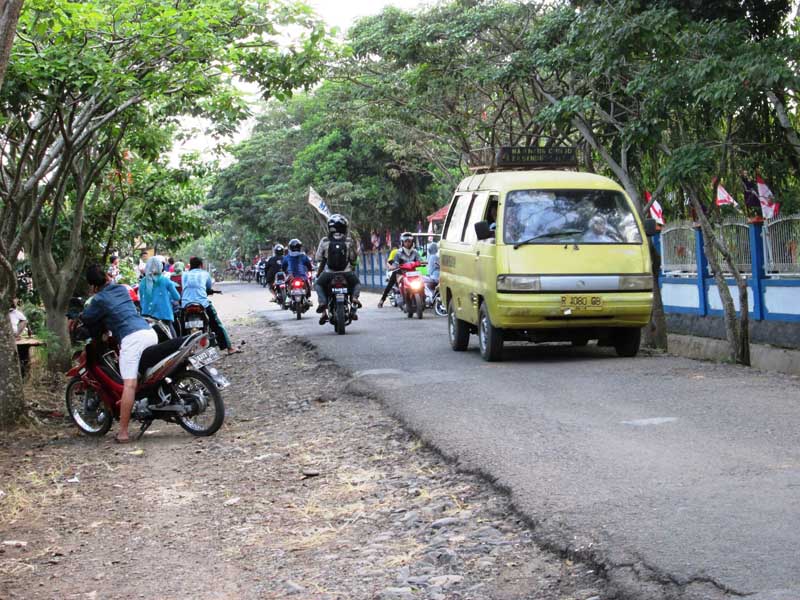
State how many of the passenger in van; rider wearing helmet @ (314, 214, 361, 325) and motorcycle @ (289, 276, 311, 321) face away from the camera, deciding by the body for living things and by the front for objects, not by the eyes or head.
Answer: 2

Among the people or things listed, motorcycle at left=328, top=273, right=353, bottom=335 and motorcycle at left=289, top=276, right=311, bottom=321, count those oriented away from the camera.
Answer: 2

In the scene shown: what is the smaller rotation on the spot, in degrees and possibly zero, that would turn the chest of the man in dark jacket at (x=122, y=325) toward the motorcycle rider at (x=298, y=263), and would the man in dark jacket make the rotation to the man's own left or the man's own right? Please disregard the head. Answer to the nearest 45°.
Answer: approximately 45° to the man's own right

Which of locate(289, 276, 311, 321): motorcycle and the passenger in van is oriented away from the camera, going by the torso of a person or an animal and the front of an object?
the motorcycle

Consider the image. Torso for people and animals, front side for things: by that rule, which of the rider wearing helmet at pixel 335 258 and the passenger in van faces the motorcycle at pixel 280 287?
the rider wearing helmet

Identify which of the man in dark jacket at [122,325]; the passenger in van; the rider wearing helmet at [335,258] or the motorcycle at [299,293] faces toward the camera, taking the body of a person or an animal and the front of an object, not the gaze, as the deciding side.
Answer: the passenger in van

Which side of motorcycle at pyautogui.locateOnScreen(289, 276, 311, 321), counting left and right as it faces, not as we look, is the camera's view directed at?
back

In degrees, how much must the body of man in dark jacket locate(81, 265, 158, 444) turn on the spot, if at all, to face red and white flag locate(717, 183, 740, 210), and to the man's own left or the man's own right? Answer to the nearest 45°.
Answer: approximately 90° to the man's own right

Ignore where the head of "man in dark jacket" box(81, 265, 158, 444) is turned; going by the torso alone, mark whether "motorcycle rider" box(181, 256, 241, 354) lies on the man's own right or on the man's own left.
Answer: on the man's own right

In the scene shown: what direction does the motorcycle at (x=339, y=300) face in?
away from the camera

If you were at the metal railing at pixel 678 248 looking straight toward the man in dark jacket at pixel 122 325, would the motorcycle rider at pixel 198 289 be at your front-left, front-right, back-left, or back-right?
front-right

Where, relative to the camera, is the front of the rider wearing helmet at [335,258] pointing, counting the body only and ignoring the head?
away from the camera

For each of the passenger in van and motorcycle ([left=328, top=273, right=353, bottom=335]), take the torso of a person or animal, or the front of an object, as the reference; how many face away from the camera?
1

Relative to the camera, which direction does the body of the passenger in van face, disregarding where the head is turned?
toward the camera

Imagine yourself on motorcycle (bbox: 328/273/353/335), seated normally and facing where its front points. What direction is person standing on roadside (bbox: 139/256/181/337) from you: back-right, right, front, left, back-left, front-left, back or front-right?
back-left
